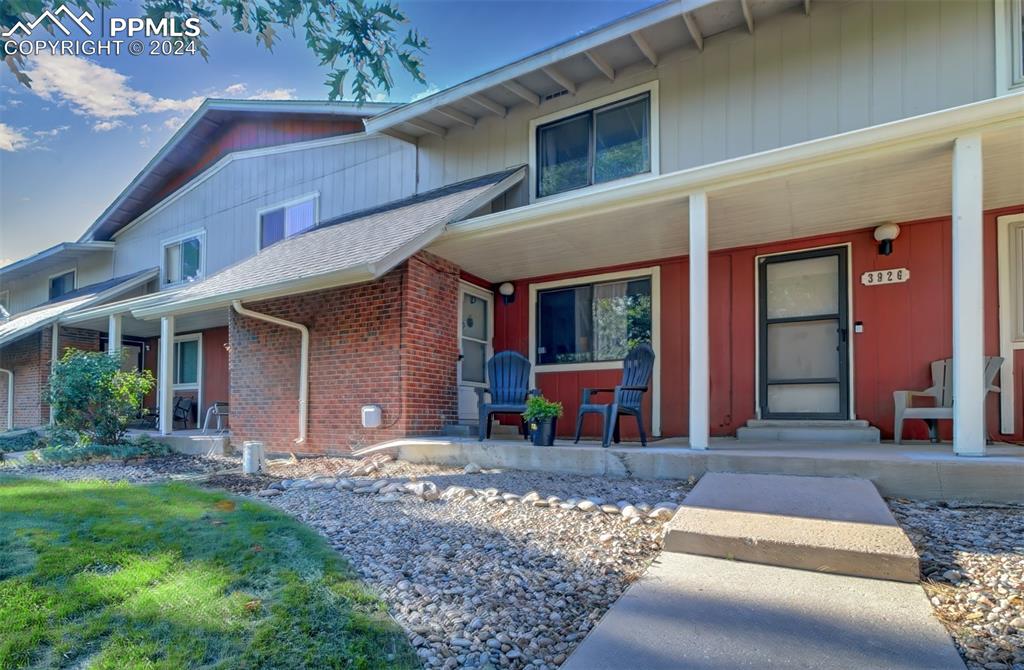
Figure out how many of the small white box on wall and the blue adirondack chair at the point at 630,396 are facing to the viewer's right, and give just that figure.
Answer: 0

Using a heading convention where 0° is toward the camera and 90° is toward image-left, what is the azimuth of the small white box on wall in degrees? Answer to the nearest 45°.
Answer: approximately 0°

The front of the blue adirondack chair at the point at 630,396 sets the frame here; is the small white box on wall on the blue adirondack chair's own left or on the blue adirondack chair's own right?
on the blue adirondack chair's own right

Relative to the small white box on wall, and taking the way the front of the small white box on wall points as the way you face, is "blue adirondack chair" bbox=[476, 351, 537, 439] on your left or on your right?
on your left

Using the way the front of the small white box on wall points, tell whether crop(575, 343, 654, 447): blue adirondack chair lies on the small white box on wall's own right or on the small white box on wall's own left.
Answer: on the small white box on wall's own left

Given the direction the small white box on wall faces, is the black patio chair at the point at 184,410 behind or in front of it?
behind

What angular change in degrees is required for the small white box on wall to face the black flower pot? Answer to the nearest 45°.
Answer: approximately 45° to its left

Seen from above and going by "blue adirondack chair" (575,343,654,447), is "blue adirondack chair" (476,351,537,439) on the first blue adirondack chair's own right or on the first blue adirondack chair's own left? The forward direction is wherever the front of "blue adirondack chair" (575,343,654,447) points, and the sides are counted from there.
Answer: on the first blue adirondack chair's own right
